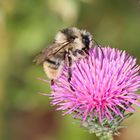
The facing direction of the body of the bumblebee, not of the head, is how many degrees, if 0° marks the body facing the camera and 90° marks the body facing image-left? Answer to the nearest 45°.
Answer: approximately 270°
